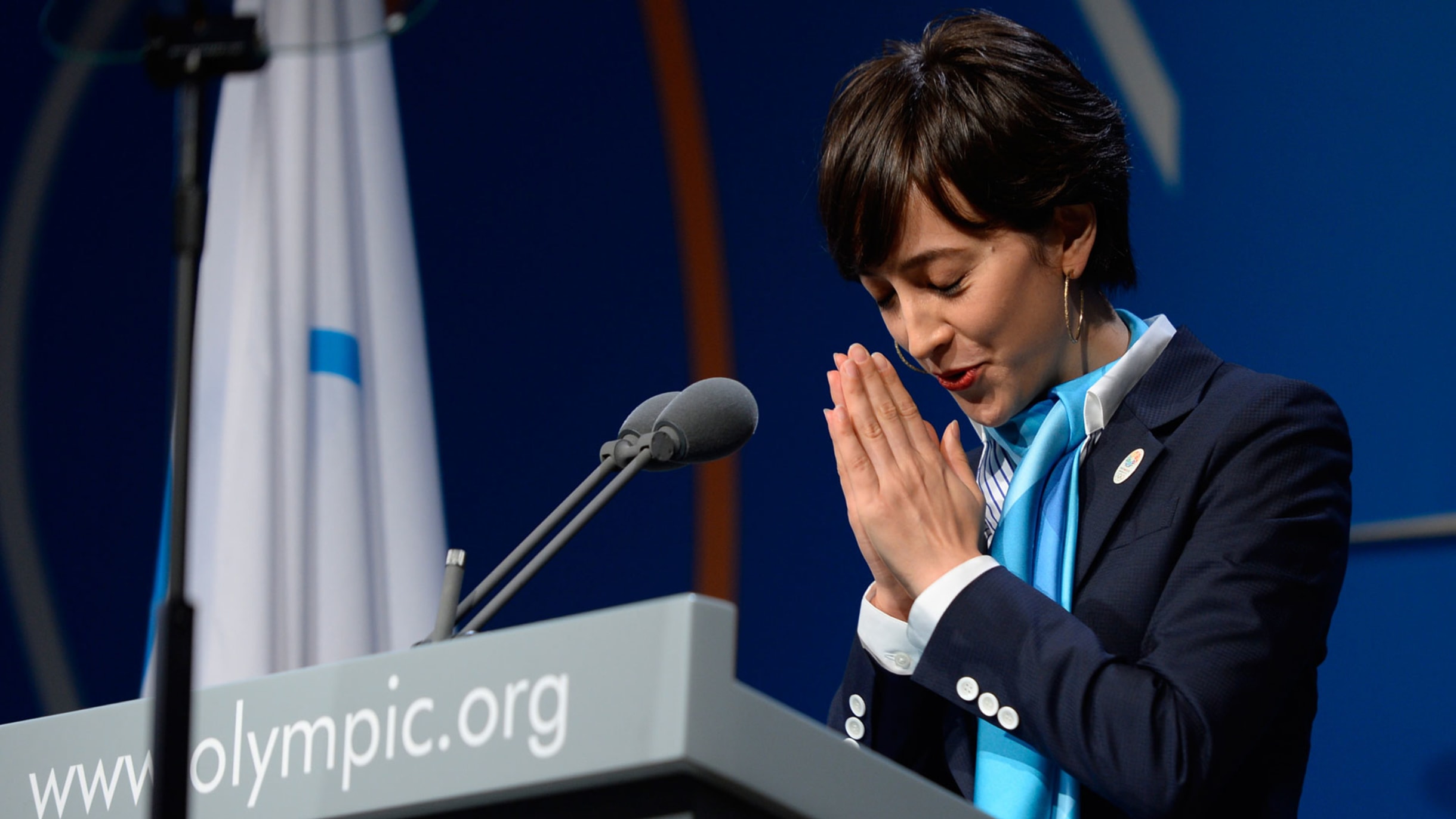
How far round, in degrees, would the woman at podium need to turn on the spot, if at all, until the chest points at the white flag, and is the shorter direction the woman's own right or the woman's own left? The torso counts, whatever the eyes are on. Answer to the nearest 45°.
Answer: approximately 90° to the woman's own right

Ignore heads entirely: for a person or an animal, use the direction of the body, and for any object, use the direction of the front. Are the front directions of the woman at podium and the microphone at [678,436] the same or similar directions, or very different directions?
very different directions

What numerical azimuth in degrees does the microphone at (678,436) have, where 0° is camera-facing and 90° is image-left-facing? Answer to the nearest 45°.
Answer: approximately 225°

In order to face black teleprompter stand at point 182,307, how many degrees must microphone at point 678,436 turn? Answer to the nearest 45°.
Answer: approximately 180°

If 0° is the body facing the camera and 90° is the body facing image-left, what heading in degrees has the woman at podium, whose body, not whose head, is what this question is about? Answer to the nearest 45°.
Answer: approximately 45°
